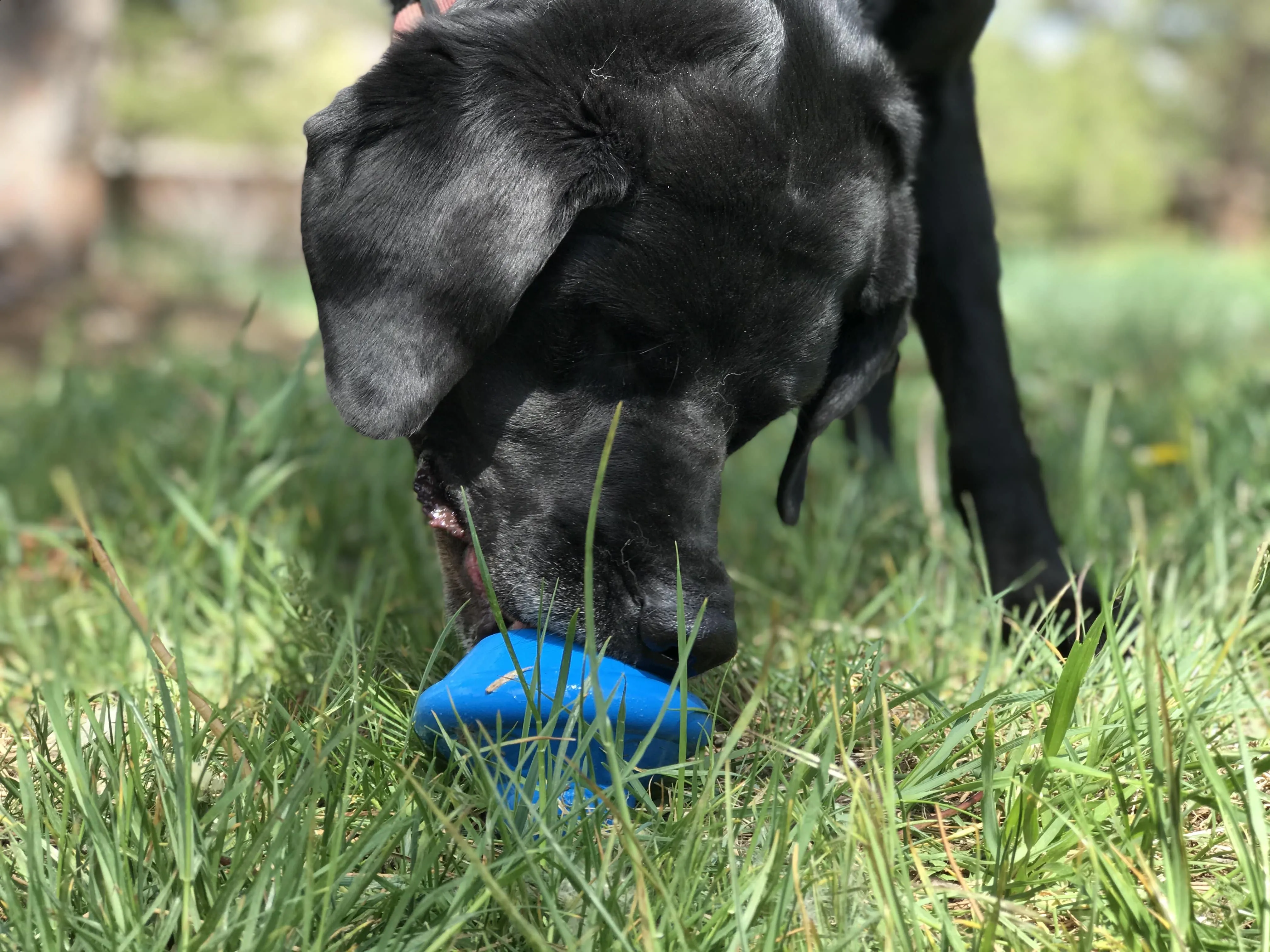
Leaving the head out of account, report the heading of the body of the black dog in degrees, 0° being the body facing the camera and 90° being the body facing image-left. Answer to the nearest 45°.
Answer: approximately 0°

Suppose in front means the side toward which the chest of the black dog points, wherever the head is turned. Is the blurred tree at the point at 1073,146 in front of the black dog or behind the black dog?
behind

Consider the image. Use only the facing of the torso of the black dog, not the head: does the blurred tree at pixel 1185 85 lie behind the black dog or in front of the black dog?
behind

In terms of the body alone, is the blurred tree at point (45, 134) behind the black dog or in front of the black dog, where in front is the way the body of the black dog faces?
behind

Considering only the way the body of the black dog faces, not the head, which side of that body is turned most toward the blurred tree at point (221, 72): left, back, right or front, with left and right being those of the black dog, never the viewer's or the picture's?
back
